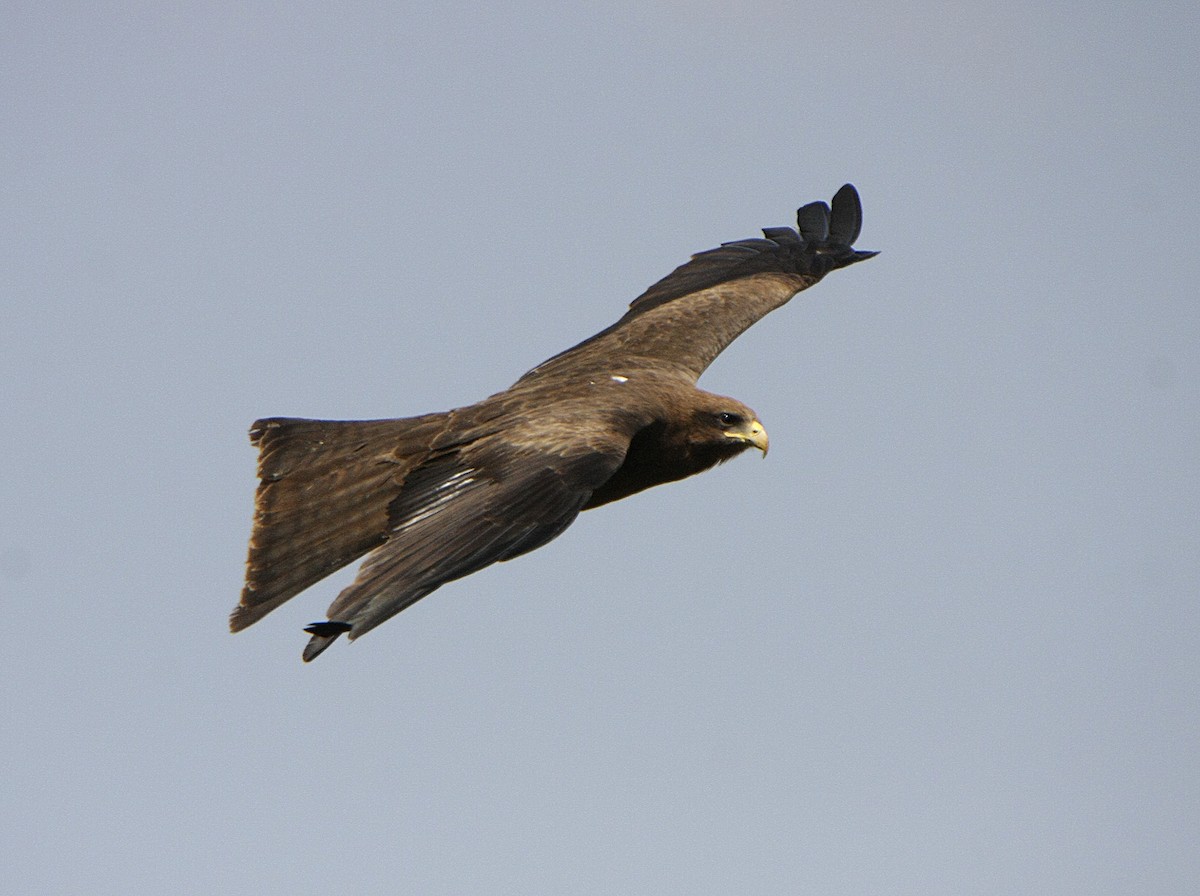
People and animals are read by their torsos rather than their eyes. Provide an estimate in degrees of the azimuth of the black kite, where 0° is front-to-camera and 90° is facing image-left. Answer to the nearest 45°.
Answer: approximately 270°
